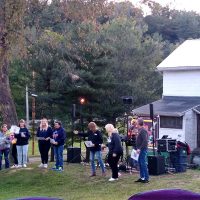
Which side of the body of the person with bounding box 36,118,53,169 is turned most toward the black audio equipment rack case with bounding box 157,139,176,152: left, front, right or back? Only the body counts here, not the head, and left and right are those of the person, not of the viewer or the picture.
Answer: left

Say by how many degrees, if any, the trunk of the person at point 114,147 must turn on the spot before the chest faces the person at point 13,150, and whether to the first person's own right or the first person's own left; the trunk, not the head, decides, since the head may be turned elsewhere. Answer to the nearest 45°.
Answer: approximately 45° to the first person's own right

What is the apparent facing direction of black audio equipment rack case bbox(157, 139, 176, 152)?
toward the camera

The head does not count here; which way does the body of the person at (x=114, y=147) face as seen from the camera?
to the viewer's left

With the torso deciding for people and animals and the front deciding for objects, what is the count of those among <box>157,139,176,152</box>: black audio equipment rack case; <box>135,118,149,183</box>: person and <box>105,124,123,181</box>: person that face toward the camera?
1

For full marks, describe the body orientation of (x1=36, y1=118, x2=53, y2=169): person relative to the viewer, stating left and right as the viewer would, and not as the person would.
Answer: facing the viewer

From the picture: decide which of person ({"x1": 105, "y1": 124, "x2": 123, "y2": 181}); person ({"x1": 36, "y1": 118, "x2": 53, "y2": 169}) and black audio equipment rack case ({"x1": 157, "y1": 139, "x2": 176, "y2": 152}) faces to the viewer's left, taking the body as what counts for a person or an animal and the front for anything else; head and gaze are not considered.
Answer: person ({"x1": 105, "y1": 124, "x2": 123, "y2": 181})

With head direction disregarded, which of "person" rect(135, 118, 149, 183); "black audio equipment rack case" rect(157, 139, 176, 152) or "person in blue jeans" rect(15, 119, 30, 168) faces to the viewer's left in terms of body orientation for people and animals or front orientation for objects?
the person

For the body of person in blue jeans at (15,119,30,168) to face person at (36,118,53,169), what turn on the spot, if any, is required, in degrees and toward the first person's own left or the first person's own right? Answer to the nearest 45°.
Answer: approximately 45° to the first person's own left

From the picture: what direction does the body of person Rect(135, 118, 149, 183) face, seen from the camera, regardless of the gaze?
to the viewer's left

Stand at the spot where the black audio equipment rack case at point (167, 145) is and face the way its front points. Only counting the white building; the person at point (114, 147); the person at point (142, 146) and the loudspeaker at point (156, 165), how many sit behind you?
1

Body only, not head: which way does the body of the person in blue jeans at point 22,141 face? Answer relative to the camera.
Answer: toward the camera
